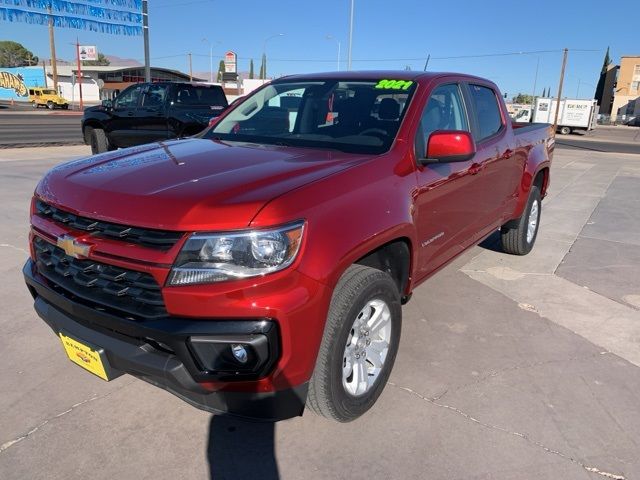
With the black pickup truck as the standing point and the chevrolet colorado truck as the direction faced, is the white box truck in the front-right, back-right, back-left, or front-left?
back-left

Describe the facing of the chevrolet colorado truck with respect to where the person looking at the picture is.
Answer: facing the viewer and to the left of the viewer

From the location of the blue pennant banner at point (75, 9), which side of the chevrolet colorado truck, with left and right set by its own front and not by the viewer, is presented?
right

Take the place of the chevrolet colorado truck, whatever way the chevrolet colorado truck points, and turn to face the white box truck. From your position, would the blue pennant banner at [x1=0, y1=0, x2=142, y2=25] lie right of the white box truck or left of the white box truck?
left

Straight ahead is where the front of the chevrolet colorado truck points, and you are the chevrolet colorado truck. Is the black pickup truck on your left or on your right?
on your right

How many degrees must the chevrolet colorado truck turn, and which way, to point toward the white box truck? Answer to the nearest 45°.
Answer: approximately 180°
